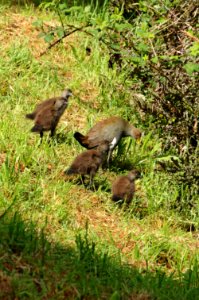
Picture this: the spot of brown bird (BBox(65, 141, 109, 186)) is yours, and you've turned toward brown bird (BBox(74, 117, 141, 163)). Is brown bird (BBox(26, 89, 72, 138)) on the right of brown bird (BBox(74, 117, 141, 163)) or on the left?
left

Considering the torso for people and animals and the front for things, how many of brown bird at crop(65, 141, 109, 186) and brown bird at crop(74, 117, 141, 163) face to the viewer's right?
2

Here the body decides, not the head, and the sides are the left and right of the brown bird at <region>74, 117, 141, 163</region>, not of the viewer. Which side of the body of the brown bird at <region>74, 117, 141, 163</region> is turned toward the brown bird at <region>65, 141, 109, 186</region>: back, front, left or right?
right

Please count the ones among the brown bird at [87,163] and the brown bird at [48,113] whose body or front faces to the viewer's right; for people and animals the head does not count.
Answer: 2

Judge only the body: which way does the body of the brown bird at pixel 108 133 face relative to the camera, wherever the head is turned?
to the viewer's right

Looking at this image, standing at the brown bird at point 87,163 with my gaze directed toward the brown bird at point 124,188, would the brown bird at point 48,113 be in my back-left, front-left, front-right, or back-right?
back-left

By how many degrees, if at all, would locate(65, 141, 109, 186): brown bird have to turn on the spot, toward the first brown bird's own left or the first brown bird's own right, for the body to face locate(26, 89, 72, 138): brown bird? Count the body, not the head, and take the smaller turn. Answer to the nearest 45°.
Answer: approximately 135° to the first brown bird's own left

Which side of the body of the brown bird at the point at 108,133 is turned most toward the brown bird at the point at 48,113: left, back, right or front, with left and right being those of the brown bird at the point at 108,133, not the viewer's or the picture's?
back

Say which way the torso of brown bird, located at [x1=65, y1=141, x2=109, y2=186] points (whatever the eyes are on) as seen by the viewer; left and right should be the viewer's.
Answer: facing to the right of the viewer

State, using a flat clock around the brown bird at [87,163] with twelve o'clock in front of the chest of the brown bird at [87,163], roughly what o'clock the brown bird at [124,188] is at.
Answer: the brown bird at [124,188] is roughly at 1 o'clock from the brown bird at [87,163].

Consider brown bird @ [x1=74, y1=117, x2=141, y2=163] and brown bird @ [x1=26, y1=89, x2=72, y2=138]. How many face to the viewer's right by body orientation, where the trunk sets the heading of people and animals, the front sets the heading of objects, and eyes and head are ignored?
2

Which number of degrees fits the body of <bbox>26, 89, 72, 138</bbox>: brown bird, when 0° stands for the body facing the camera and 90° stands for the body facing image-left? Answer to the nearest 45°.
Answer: approximately 270°
